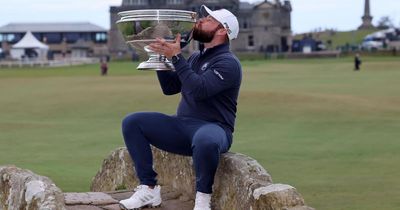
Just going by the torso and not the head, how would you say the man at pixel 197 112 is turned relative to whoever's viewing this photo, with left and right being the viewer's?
facing the viewer and to the left of the viewer

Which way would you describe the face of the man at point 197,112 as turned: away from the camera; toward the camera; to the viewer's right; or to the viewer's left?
to the viewer's left

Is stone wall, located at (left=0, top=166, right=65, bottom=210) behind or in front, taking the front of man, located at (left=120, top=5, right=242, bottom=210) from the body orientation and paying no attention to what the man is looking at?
in front
